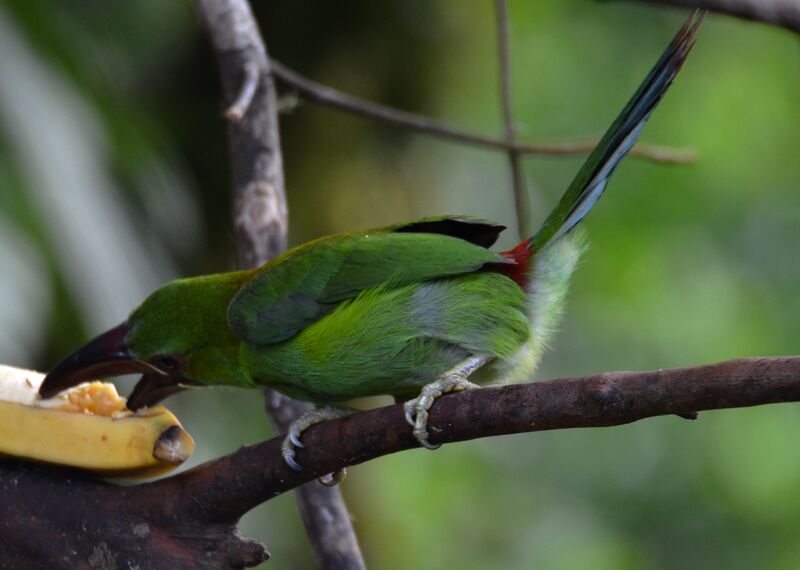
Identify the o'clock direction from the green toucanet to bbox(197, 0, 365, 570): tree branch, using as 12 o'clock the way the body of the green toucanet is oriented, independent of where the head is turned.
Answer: The tree branch is roughly at 2 o'clock from the green toucanet.

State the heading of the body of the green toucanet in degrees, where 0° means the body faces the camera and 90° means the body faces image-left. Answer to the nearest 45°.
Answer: approximately 90°

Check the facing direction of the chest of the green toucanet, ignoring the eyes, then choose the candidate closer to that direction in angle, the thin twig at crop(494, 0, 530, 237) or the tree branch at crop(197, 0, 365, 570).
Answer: the tree branch

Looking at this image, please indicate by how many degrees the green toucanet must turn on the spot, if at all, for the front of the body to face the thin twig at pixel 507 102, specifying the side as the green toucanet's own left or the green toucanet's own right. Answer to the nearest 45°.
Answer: approximately 135° to the green toucanet's own right

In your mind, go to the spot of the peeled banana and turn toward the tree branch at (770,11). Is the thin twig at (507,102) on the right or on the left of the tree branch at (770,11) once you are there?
left

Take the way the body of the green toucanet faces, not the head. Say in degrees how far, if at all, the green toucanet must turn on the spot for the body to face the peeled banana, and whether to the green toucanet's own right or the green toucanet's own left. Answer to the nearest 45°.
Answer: approximately 45° to the green toucanet's own left

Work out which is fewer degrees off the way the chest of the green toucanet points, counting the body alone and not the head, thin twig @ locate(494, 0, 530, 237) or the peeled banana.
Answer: the peeled banana

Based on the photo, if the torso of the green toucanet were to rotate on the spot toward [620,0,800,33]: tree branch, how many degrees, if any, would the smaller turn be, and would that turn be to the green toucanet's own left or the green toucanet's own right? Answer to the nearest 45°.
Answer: approximately 180°
